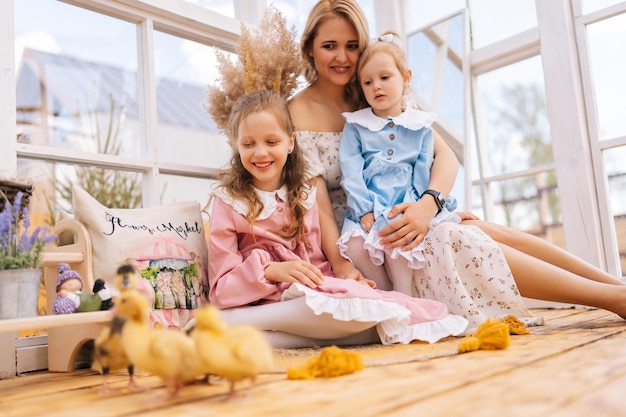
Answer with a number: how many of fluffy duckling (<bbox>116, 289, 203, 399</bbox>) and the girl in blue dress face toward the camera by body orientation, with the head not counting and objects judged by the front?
1

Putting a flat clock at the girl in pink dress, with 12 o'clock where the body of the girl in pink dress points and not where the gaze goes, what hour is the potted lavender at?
The potted lavender is roughly at 3 o'clock from the girl in pink dress.

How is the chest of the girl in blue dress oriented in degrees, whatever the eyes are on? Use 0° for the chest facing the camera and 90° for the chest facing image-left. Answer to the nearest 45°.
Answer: approximately 0°

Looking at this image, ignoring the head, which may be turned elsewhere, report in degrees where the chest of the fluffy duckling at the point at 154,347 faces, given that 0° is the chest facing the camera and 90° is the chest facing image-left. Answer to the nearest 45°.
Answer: approximately 90°

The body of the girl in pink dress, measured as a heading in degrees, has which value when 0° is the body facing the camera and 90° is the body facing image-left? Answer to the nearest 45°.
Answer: approximately 315°

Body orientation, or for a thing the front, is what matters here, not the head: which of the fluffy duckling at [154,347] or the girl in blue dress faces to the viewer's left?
the fluffy duckling

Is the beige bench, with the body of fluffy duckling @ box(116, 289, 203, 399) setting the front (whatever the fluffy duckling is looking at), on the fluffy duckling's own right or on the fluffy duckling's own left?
on the fluffy duckling's own right

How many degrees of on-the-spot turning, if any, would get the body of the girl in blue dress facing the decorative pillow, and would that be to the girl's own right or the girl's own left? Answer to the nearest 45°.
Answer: approximately 45° to the girl's own right

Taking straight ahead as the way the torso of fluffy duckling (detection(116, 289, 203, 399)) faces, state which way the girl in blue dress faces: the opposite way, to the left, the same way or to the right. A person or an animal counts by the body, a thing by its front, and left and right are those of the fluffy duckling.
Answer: to the left
